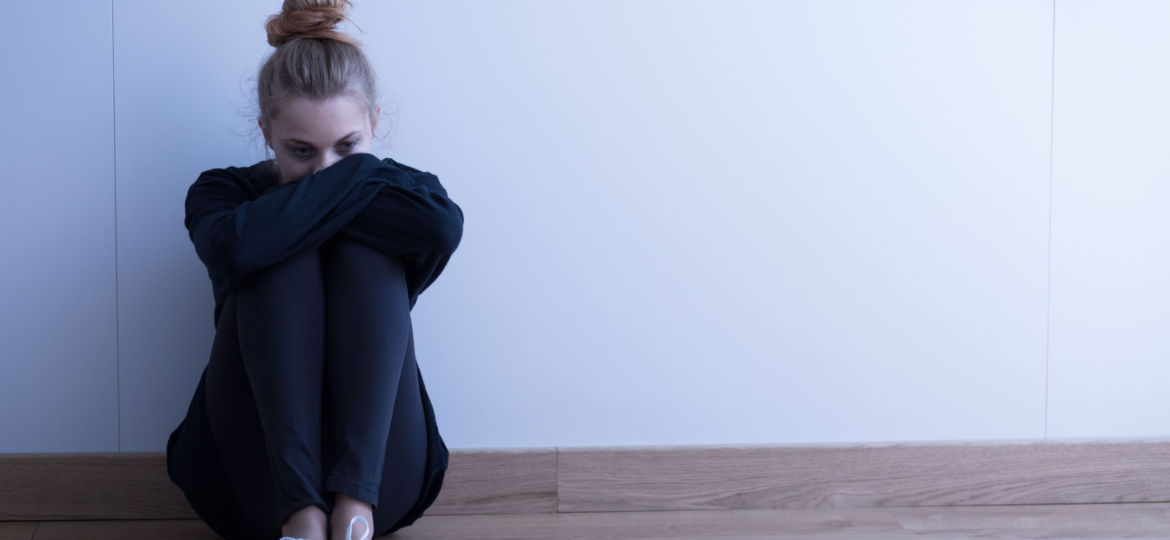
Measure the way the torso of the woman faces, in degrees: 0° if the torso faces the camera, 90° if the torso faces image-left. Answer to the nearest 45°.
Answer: approximately 0°

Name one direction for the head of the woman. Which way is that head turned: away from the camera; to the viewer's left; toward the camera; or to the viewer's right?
toward the camera
